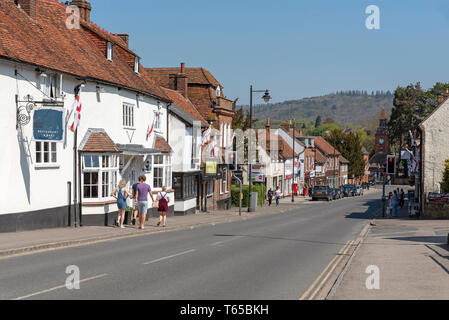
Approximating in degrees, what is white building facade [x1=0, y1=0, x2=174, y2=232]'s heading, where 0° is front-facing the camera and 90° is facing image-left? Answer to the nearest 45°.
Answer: approximately 315°

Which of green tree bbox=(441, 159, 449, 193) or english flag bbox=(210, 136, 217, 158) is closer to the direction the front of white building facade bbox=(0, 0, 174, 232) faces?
the green tree

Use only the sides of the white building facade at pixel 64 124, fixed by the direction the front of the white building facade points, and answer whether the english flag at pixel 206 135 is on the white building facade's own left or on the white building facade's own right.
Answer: on the white building facade's own left

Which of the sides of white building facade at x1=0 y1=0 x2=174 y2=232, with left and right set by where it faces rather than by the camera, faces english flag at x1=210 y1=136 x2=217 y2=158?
left

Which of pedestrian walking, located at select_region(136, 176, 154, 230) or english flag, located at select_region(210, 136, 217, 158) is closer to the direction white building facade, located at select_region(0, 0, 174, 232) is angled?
the pedestrian walking

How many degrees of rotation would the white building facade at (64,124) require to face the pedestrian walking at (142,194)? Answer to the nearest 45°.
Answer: approximately 45° to its left

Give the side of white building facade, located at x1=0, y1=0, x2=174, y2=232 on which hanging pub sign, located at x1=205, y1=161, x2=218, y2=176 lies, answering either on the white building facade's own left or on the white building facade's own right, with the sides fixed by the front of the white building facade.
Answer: on the white building facade's own left
